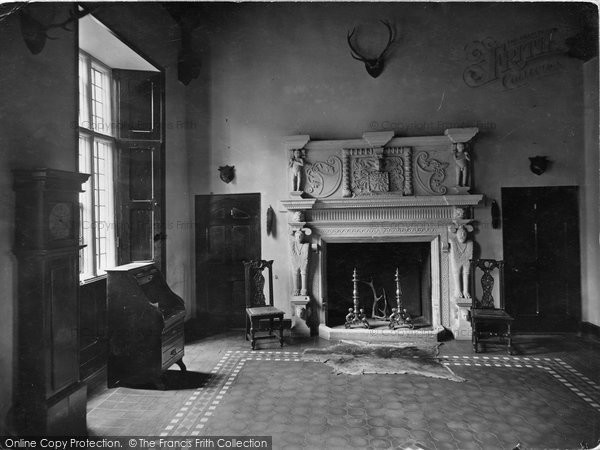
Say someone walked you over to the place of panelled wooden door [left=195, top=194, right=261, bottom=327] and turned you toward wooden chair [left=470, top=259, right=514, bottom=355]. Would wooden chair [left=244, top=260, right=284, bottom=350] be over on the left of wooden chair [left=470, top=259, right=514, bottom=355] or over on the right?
right

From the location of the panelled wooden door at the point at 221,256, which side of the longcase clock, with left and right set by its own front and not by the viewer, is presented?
left

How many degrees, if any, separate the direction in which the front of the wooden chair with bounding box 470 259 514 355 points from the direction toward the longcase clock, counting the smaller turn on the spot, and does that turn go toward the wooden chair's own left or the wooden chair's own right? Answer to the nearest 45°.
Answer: approximately 45° to the wooden chair's own right

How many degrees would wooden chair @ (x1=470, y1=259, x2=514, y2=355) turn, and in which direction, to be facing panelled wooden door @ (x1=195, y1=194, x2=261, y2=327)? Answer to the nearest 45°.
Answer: approximately 90° to its right

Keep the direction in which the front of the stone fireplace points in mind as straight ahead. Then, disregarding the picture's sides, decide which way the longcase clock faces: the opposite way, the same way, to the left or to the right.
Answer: to the left

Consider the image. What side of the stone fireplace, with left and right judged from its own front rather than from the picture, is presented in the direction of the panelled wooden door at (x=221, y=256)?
right

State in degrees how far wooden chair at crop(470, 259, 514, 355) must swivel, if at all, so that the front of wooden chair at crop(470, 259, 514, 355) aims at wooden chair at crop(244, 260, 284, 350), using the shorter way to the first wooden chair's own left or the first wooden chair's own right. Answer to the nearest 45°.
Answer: approximately 90° to the first wooden chair's own right

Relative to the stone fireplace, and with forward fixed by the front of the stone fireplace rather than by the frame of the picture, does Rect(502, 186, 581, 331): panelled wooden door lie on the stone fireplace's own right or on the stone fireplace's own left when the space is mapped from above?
on the stone fireplace's own left

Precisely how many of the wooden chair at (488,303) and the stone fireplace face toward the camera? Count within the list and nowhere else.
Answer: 2

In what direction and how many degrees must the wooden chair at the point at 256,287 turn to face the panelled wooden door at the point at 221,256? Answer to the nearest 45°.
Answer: approximately 180°
